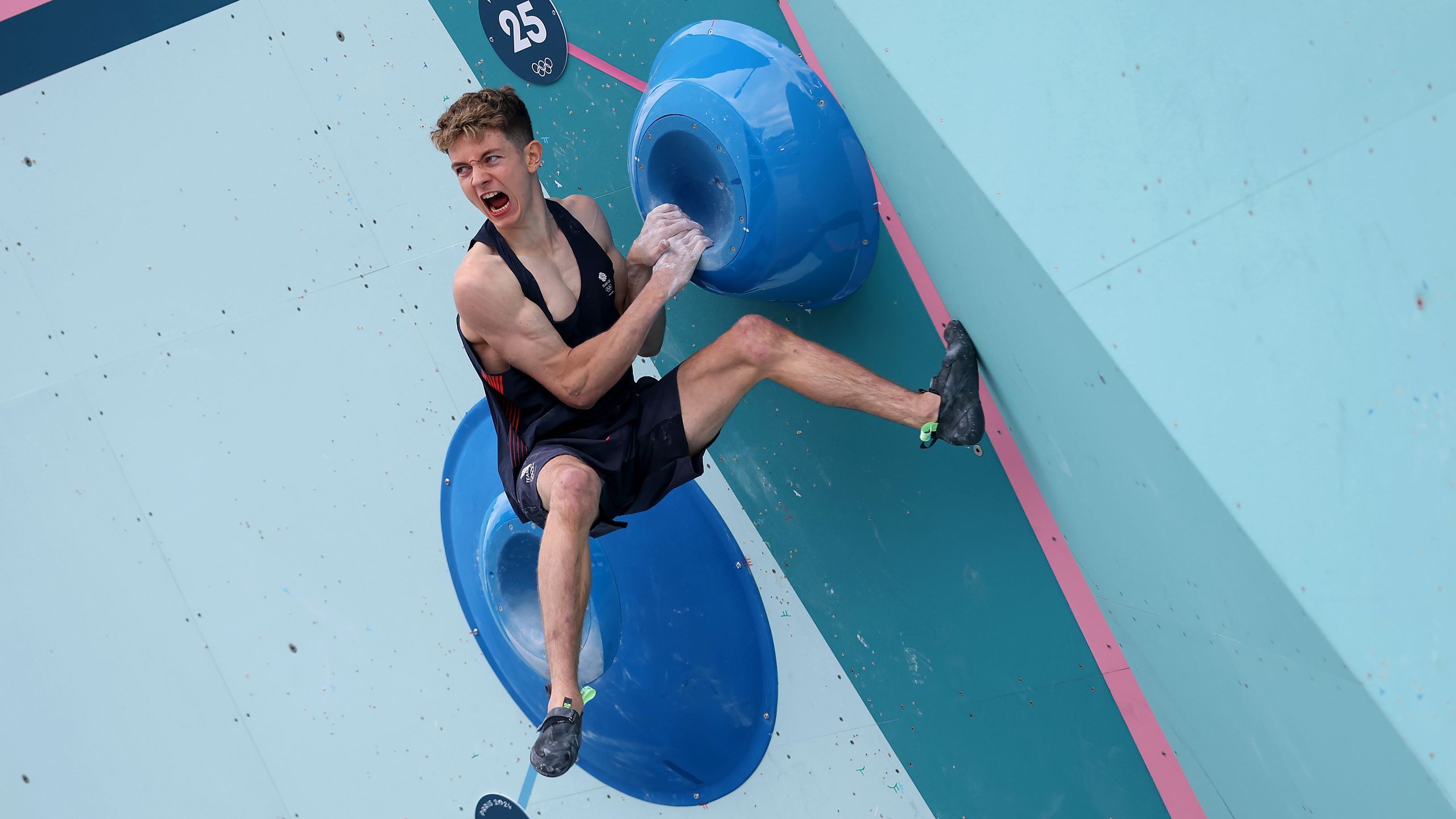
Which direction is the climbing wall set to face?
toward the camera

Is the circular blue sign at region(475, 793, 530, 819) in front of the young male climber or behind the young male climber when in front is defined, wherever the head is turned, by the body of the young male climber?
behind

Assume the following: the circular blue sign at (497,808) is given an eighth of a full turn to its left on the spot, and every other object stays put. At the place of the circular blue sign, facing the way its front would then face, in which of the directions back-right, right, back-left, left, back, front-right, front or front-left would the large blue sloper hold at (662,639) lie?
front
